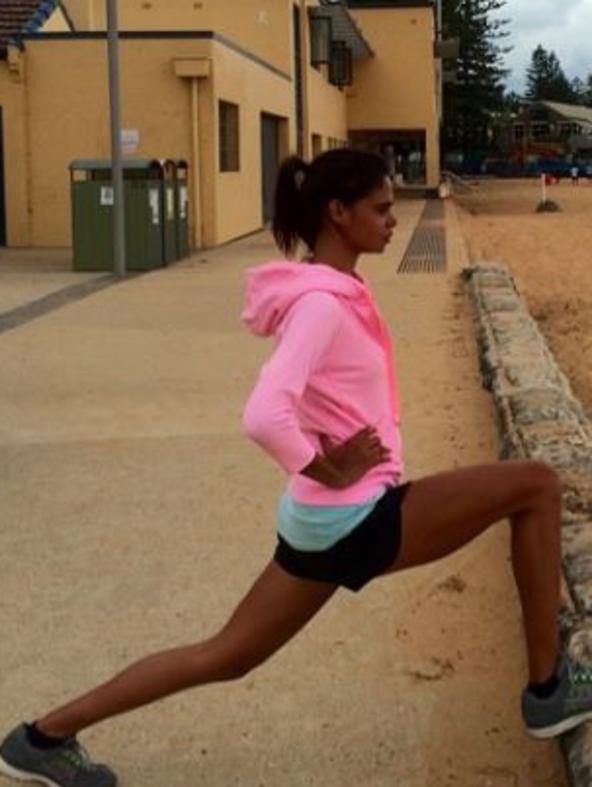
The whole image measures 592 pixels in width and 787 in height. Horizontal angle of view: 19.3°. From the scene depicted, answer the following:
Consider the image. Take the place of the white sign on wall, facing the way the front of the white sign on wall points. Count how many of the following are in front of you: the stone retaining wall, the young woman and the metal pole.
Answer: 3

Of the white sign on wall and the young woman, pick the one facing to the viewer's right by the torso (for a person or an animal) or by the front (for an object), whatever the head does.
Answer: the young woman

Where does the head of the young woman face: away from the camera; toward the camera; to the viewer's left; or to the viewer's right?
to the viewer's right

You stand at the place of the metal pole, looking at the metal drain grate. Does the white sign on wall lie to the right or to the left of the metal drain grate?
left

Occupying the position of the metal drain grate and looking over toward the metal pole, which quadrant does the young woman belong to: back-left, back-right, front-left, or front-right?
front-left

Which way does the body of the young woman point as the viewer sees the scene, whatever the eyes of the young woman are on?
to the viewer's right

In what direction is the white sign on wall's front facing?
toward the camera

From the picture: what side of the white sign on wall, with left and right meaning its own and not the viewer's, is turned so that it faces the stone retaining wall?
front

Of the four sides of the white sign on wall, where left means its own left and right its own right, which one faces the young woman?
front

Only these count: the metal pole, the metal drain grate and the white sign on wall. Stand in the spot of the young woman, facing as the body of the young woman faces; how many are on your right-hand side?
0

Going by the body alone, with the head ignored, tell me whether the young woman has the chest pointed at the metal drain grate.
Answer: no

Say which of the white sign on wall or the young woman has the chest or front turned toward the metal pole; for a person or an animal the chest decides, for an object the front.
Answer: the white sign on wall

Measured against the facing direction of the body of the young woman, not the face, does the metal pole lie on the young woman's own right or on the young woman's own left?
on the young woman's own left

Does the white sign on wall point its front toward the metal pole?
yes
